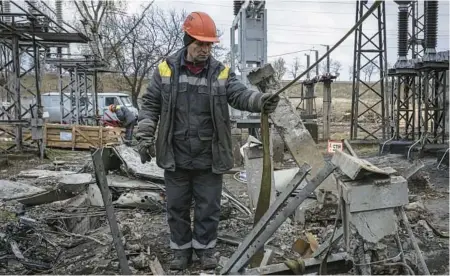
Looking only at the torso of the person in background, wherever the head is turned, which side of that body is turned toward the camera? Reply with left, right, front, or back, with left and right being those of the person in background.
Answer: left

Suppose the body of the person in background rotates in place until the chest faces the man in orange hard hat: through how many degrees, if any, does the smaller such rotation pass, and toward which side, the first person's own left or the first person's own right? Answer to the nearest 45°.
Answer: approximately 90° to the first person's own left

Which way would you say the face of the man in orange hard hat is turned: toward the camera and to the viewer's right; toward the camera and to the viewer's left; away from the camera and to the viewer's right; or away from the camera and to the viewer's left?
toward the camera and to the viewer's right

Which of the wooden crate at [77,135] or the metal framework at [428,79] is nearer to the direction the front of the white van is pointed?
the metal framework

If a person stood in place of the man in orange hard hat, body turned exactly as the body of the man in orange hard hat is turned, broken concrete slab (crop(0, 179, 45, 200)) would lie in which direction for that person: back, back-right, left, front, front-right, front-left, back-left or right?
back-right

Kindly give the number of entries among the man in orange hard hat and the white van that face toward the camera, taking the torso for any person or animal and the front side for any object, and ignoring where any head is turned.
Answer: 1

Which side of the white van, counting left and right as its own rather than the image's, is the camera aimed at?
right

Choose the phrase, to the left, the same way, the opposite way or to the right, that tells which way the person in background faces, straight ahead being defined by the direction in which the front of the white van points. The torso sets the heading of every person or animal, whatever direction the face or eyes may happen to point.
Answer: the opposite way

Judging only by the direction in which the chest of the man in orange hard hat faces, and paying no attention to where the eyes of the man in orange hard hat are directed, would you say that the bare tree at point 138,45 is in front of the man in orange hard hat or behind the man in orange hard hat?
behind

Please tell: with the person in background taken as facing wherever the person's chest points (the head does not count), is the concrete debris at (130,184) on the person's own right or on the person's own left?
on the person's own left

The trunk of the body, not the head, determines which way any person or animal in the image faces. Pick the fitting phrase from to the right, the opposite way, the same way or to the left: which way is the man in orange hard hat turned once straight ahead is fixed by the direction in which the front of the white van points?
to the right

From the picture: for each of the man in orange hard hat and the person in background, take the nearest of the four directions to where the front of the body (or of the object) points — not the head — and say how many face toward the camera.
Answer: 1
